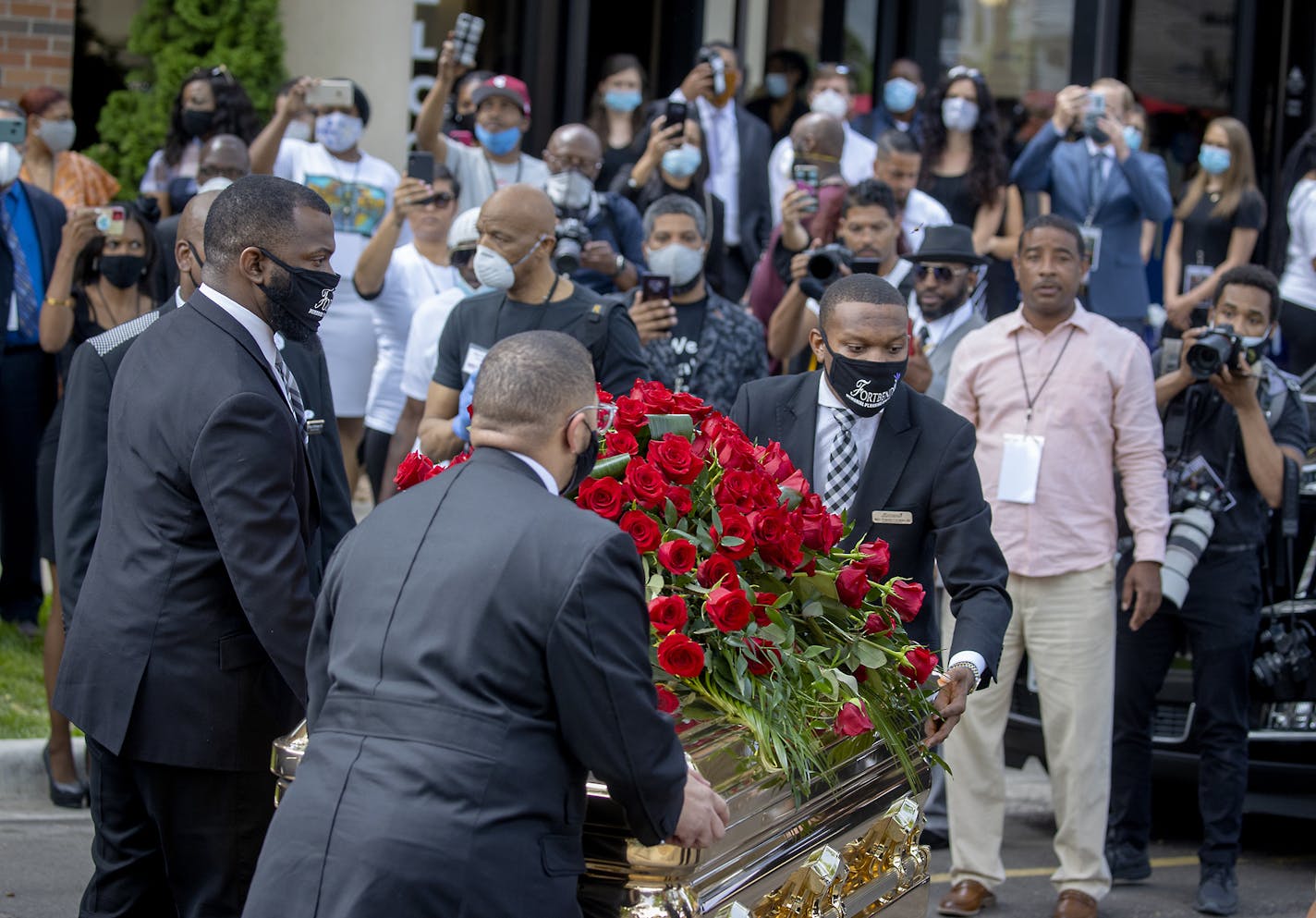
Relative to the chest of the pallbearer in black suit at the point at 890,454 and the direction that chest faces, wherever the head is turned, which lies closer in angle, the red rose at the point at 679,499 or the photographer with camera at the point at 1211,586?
the red rose

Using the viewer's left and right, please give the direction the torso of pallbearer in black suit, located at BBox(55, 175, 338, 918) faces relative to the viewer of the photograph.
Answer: facing to the right of the viewer

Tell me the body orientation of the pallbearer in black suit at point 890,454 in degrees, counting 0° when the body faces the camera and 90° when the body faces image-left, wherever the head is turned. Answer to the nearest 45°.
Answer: approximately 0°

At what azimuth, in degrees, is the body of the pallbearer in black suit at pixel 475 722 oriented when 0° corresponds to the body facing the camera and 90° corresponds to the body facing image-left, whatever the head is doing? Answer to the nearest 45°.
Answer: approximately 225°

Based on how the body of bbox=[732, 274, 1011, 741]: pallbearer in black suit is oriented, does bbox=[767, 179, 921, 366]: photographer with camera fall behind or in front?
behind

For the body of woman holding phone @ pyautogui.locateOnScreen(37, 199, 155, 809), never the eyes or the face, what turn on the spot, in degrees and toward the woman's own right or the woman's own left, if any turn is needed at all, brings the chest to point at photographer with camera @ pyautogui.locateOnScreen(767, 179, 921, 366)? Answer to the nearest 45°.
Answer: approximately 45° to the woman's own left

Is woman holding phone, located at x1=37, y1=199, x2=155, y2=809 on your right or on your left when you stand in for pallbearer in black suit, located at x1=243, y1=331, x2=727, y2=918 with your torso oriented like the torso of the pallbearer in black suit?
on your left

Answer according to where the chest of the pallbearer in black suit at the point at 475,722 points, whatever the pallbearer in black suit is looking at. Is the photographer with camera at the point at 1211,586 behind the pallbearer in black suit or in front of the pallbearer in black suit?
in front

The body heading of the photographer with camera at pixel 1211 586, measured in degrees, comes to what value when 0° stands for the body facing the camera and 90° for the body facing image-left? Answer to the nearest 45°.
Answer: approximately 45°

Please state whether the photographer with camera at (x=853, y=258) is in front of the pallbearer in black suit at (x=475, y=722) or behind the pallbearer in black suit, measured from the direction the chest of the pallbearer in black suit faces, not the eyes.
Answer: in front

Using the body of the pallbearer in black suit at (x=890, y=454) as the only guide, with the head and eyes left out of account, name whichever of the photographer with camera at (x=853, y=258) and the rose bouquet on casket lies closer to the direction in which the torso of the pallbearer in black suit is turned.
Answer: the rose bouquet on casket
